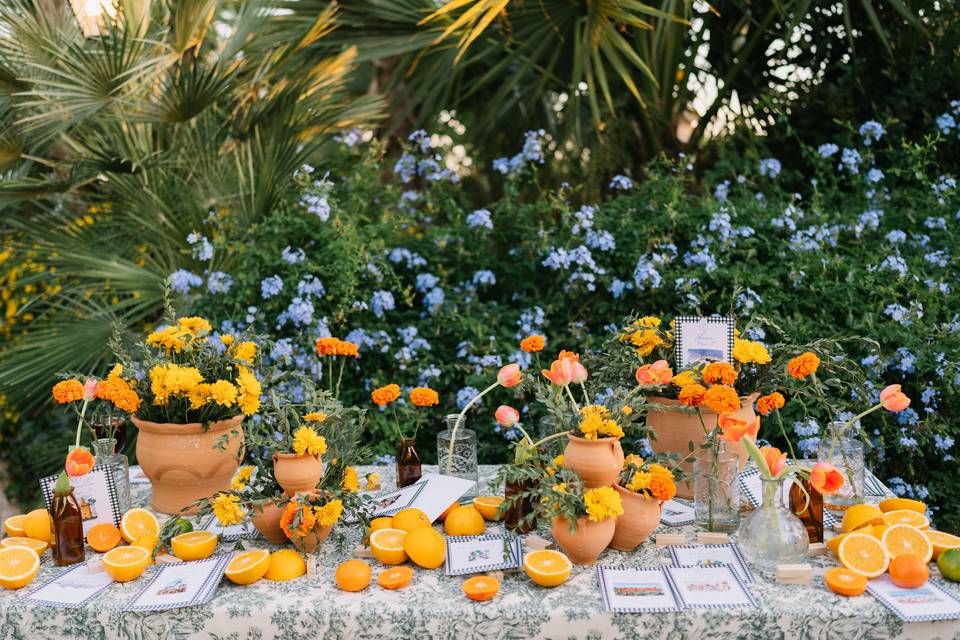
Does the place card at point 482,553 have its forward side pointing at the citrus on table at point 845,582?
no

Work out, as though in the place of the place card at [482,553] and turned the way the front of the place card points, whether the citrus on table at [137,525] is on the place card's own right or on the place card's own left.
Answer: on the place card's own right

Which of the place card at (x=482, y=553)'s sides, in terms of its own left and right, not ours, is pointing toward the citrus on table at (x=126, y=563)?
right

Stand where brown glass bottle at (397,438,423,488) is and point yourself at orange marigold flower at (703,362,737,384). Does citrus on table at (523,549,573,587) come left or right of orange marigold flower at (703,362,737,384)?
right

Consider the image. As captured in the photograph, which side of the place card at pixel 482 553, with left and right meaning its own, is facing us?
front

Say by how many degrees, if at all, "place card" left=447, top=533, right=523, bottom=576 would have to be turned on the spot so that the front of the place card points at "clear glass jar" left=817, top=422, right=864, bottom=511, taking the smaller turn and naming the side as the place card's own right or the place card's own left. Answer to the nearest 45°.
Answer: approximately 90° to the place card's own left

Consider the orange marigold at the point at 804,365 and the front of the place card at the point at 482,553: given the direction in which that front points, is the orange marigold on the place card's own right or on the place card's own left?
on the place card's own left

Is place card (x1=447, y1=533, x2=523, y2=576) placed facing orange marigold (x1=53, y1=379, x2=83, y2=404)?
no

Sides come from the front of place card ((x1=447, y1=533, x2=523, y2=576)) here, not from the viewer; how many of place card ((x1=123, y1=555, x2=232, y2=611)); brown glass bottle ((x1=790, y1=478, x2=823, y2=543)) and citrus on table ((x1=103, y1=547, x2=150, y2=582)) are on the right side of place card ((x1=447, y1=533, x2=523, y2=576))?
2

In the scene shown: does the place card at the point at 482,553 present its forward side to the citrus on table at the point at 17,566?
no

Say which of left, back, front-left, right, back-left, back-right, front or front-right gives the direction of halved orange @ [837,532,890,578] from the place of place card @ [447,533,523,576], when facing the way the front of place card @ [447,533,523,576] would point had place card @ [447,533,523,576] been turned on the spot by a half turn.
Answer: right

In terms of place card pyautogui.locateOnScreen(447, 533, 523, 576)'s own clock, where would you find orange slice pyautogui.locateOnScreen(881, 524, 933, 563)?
The orange slice is roughly at 9 o'clock from the place card.
